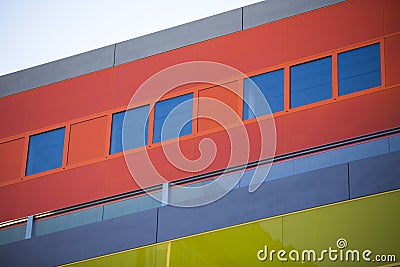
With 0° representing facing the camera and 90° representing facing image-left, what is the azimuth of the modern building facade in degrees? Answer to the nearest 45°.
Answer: approximately 45°
